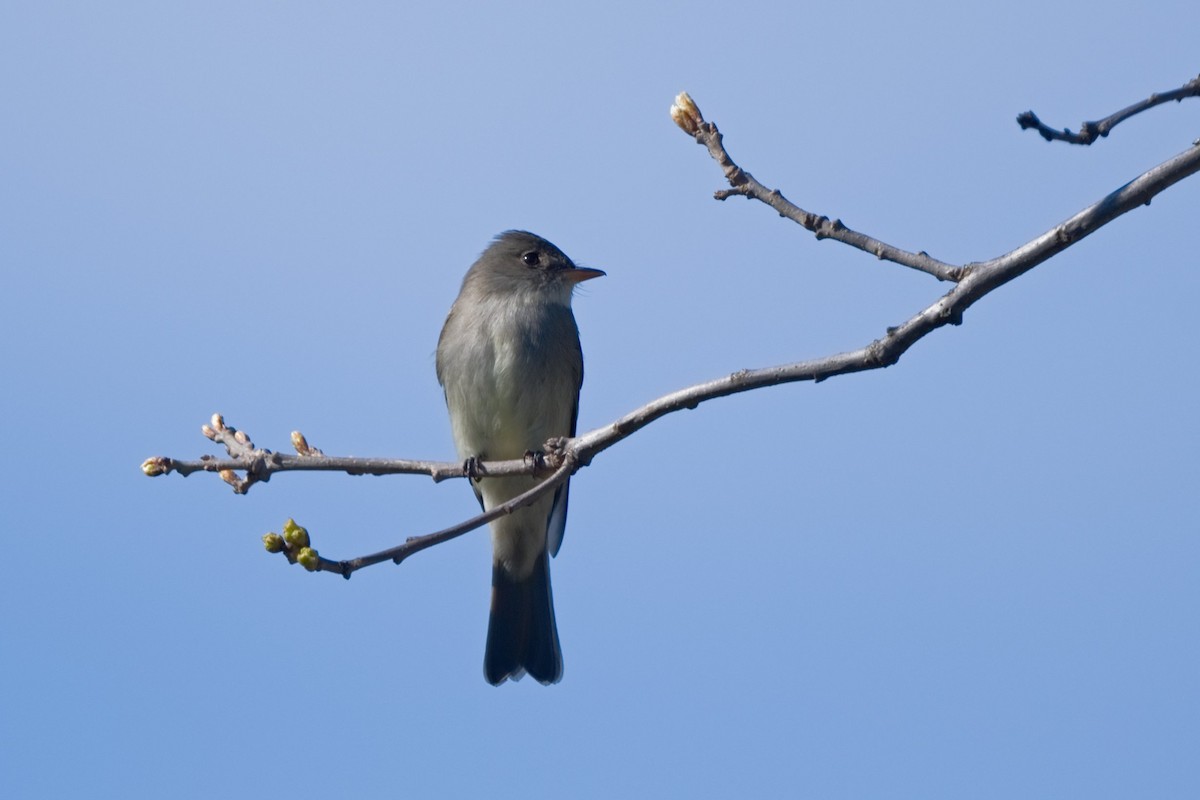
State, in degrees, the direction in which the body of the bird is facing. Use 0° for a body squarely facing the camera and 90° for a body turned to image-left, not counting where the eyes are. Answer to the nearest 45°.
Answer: approximately 0°
